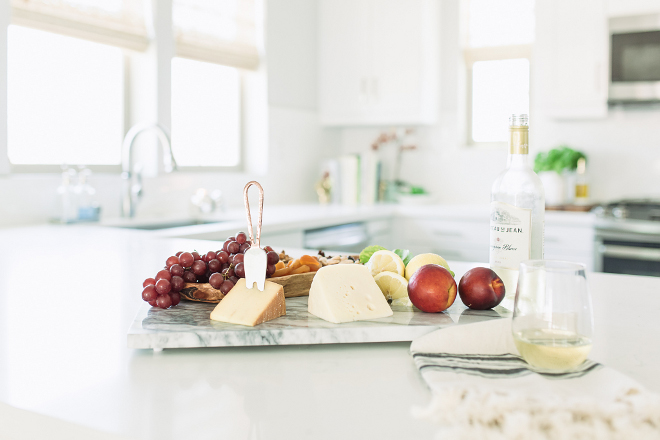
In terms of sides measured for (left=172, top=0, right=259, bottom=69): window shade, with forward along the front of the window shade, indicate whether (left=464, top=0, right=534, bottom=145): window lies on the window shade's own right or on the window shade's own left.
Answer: on the window shade's own left

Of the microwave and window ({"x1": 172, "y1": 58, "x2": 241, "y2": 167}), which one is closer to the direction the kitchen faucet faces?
the microwave

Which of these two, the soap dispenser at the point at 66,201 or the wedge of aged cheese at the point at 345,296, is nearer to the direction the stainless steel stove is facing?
the wedge of aged cheese

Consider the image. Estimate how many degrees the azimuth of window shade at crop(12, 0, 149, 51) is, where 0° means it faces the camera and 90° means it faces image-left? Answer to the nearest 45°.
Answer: approximately 315°

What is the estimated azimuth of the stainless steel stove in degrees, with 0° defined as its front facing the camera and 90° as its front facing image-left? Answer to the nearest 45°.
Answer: approximately 0°
